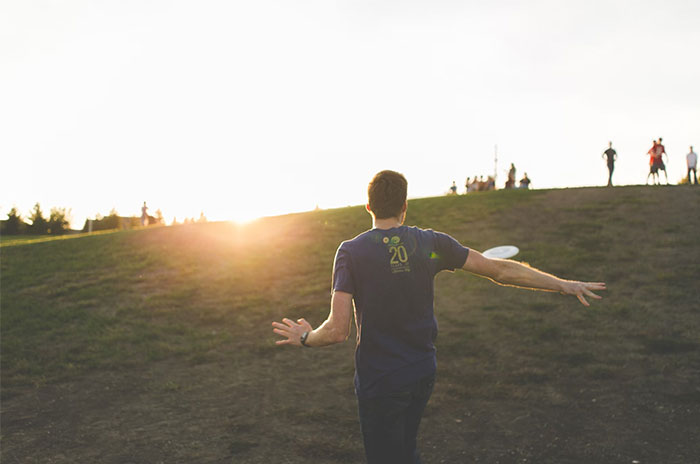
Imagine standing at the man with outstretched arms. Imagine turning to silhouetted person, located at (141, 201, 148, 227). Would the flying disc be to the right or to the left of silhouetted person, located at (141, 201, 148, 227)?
right

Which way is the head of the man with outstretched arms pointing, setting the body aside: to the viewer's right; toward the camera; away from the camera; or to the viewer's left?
away from the camera

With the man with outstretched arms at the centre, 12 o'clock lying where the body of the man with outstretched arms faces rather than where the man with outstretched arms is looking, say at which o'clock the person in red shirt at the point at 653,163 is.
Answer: The person in red shirt is roughly at 1 o'clock from the man with outstretched arms.

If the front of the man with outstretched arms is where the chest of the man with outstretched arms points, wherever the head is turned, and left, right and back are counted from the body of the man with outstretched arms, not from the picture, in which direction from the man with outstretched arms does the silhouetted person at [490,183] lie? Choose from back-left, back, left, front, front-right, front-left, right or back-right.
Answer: front

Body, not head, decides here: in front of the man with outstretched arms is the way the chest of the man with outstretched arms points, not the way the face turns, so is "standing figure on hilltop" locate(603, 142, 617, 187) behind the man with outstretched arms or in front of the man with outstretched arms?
in front

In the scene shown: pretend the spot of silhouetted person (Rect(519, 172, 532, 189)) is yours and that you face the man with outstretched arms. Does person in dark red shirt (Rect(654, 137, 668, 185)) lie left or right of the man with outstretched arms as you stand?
left

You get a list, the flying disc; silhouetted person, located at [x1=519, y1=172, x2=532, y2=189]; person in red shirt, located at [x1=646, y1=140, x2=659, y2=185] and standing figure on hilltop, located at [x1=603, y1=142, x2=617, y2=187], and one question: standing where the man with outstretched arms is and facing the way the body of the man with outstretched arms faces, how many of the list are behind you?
0

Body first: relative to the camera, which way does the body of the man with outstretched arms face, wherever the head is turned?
away from the camera

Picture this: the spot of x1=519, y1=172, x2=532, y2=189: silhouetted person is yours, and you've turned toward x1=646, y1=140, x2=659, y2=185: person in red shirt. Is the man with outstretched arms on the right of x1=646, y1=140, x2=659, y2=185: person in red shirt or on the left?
right

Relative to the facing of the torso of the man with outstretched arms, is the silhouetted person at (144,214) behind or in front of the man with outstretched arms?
in front

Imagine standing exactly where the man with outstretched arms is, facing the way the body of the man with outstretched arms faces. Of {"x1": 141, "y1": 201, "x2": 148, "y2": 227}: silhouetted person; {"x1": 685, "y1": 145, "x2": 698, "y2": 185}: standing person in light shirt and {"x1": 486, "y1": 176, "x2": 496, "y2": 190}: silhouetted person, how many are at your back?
0

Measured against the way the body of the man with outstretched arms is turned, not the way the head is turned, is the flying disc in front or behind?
in front

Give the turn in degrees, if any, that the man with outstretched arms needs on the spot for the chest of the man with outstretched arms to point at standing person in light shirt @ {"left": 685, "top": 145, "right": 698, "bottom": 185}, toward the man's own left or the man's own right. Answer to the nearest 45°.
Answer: approximately 45° to the man's own right
